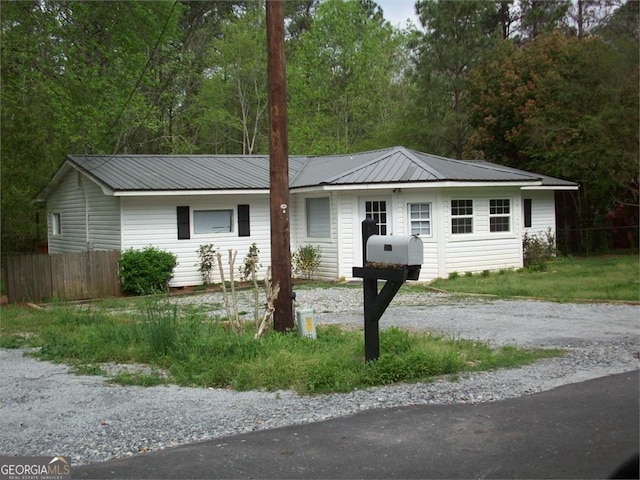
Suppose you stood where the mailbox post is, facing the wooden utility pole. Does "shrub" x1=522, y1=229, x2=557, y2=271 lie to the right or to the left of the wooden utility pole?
right

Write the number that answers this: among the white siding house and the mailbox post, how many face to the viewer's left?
0

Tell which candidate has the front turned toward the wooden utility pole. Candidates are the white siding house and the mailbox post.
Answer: the white siding house

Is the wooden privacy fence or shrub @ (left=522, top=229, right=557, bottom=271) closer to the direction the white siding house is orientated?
the wooden privacy fence

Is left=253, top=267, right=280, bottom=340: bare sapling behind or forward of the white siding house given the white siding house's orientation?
forward

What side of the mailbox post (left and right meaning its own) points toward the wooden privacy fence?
back

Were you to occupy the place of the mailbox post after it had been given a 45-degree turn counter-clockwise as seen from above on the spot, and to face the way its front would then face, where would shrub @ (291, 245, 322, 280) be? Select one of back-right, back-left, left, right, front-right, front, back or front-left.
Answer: left

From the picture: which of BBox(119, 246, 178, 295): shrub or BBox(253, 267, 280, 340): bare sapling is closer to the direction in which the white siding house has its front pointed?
the bare sapling

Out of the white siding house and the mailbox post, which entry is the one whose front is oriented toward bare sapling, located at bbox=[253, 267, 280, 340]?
the white siding house

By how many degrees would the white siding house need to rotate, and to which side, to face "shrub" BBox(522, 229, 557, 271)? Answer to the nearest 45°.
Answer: approximately 90° to its left

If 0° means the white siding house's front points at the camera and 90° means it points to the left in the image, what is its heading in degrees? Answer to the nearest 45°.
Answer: approximately 0°

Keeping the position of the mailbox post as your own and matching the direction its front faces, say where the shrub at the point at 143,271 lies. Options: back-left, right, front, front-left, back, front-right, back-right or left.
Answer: back

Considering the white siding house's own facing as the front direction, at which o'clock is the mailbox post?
The mailbox post is roughly at 12 o'clock from the white siding house.
